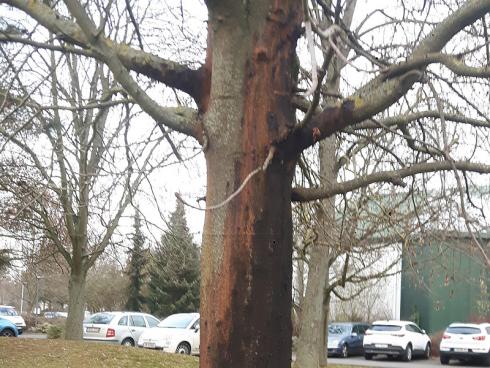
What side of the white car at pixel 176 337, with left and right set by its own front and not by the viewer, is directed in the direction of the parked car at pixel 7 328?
right

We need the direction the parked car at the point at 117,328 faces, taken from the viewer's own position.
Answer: facing away from the viewer and to the right of the viewer

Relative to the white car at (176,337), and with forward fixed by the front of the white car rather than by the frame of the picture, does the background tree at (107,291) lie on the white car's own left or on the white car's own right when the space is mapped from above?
on the white car's own right

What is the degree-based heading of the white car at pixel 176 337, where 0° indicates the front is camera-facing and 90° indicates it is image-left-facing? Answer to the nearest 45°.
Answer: approximately 45°

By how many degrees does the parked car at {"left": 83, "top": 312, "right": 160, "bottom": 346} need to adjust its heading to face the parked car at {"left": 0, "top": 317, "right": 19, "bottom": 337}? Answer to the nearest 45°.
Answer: approximately 90° to its left
